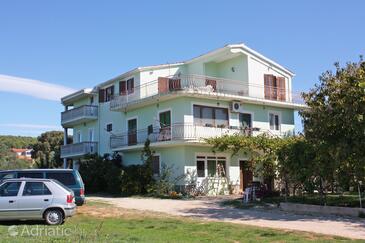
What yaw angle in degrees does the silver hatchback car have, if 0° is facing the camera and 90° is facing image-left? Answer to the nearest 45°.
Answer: approximately 90°

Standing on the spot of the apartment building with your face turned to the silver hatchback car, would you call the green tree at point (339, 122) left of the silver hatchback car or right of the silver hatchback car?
left

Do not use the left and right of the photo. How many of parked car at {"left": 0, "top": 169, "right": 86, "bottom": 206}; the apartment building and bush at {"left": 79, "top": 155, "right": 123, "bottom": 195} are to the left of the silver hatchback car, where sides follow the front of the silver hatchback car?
0

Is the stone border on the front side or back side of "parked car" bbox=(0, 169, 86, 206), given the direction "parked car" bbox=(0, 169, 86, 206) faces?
on the back side

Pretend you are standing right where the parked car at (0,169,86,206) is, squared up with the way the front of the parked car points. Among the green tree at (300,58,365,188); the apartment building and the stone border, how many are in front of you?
0

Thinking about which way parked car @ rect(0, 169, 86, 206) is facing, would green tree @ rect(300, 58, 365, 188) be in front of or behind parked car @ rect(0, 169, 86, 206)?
behind

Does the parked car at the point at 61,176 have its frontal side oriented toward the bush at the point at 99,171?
no

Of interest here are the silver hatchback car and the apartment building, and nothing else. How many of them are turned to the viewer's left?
1

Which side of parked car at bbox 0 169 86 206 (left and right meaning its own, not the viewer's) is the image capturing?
left

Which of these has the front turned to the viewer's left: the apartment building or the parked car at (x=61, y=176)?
the parked car

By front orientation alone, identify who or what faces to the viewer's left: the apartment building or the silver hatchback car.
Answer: the silver hatchback car

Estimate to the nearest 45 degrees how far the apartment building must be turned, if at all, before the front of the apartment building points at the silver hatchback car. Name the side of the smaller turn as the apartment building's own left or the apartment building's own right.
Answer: approximately 45° to the apartment building's own right

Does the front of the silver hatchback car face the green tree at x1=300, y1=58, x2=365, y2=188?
no

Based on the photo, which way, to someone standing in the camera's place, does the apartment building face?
facing the viewer and to the right of the viewer

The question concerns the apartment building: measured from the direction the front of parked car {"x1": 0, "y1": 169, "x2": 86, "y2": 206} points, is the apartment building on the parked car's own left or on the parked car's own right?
on the parked car's own right

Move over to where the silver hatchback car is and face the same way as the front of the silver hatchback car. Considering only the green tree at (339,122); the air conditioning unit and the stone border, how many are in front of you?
0

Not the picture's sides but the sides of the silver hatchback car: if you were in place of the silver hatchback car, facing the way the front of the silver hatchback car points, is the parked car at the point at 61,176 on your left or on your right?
on your right

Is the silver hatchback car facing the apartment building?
no

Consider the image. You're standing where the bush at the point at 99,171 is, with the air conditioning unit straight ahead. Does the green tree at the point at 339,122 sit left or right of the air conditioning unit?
right
